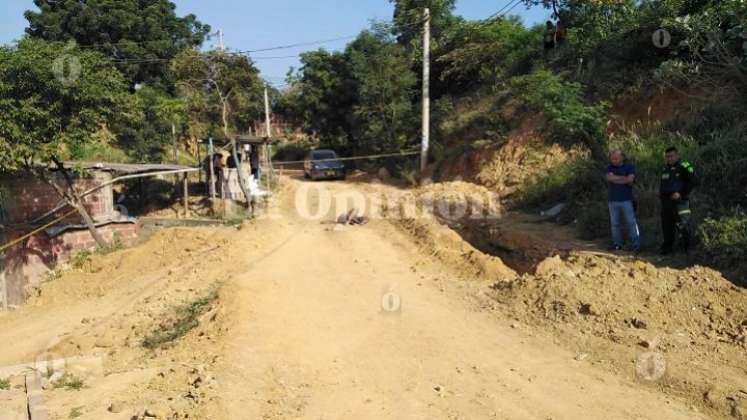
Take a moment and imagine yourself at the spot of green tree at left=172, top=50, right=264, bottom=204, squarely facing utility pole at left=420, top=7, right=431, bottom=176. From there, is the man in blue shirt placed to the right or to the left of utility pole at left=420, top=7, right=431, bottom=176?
right

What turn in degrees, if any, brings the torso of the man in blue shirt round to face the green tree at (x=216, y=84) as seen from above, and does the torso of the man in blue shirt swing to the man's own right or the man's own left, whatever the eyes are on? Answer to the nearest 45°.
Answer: approximately 90° to the man's own right

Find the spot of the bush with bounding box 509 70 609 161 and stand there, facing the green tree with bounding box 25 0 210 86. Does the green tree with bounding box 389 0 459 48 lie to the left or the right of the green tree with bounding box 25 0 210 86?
right

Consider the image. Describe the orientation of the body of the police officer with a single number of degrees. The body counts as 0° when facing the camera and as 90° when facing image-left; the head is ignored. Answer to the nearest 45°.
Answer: approximately 45°

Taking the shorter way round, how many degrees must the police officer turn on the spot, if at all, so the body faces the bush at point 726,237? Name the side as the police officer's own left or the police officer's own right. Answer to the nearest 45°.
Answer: approximately 135° to the police officer's own left

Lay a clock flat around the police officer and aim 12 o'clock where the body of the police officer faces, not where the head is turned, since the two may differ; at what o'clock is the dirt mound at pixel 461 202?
The dirt mound is roughly at 3 o'clock from the police officer.

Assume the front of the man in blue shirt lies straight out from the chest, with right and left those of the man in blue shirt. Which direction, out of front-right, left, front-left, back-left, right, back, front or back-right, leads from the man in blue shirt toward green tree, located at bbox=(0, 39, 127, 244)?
front-right

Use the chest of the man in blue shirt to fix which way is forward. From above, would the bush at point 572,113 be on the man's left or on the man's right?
on the man's right

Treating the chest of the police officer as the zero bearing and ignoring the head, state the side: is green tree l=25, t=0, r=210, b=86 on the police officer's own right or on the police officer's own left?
on the police officer's own right

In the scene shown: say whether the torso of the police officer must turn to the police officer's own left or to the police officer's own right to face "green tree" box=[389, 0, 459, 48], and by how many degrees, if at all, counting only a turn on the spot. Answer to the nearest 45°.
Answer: approximately 90° to the police officer's own right
